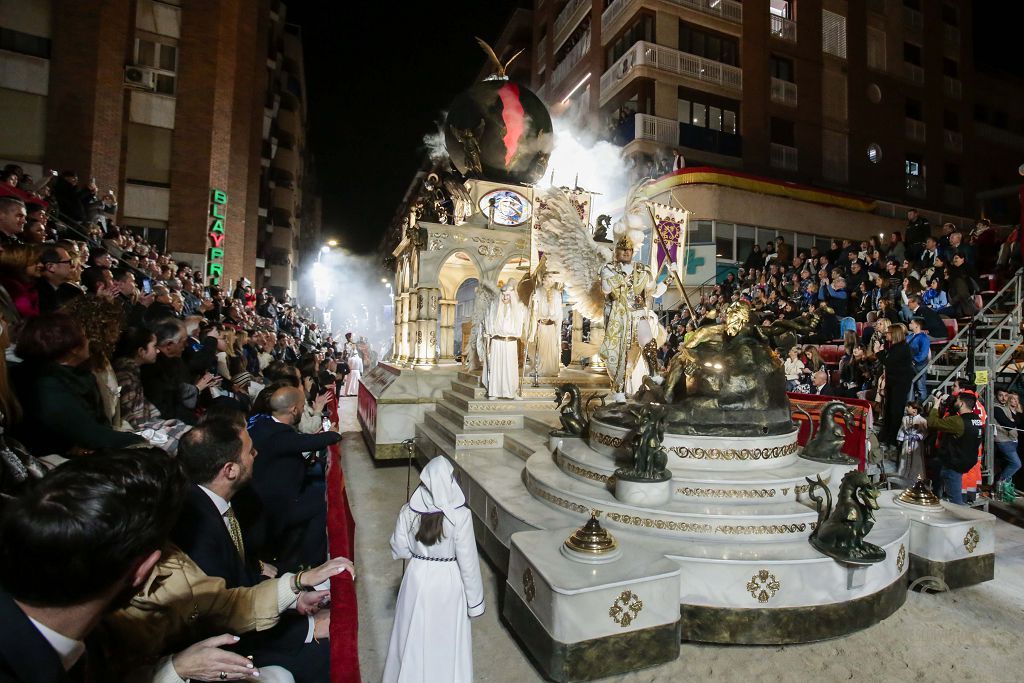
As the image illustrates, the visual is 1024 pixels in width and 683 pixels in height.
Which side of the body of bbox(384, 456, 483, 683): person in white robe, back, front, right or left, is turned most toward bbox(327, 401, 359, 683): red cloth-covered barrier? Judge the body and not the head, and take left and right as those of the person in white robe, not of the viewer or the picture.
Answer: left

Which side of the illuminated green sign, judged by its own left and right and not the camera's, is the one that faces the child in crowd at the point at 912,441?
front

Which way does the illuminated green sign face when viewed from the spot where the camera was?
facing the viewer and to the right of the viewer

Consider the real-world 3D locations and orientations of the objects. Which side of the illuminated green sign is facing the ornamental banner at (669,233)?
front

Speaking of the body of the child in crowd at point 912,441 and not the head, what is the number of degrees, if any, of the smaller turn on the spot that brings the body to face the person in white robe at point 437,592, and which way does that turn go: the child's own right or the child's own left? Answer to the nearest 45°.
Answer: approximately 45° to the child's own left

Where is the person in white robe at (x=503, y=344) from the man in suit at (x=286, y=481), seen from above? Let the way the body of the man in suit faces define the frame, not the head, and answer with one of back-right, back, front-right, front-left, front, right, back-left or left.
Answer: front

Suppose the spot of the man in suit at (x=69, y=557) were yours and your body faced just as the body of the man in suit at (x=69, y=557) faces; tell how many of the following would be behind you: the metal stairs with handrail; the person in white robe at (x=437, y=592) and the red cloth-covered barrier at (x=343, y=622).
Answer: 0

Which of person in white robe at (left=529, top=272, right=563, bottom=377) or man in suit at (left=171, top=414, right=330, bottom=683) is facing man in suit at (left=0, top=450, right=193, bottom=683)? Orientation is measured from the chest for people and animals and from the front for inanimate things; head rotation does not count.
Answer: the person in white robe

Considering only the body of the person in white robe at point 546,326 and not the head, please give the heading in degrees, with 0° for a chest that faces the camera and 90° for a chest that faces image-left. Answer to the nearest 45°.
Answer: approximately 0°

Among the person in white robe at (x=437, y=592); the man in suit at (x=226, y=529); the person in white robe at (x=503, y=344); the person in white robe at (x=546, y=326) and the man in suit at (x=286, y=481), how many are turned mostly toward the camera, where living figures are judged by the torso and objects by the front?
2

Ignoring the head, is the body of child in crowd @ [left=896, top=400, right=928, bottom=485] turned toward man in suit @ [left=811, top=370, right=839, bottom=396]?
no

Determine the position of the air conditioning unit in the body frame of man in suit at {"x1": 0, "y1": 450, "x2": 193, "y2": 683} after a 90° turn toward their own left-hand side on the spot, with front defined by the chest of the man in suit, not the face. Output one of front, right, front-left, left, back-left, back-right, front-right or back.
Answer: front-right

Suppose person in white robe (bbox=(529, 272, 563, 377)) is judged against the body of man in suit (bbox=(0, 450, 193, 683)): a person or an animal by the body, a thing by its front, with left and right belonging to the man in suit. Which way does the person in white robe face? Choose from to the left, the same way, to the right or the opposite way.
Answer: the opposite way

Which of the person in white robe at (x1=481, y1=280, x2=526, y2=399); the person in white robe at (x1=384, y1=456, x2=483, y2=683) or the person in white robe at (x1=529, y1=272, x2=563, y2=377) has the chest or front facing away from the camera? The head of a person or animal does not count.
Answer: the person in white robe at (x1=384, y1=456, x2=483, y2=683)

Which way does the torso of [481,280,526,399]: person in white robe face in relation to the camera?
toward the camera

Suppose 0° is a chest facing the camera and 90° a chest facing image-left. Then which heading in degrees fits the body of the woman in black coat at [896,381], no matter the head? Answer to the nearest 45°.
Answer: approximately 90°

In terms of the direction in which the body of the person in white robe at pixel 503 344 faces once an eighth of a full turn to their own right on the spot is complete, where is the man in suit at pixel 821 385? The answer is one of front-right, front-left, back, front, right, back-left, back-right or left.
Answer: back-left

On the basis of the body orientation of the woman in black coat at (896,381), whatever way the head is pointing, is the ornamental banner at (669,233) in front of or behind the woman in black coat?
in front

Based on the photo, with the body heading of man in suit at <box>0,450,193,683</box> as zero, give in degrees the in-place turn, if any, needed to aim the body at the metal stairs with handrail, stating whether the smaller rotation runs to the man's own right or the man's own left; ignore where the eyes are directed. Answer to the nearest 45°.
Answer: approximately 45° to the man's own right
